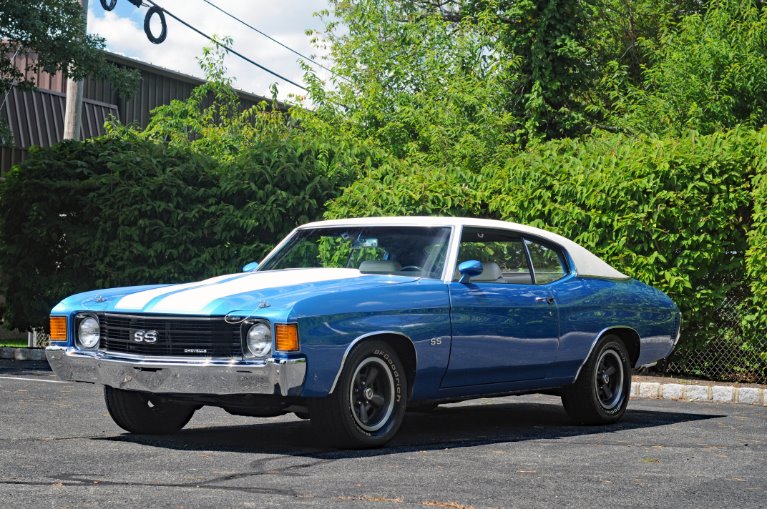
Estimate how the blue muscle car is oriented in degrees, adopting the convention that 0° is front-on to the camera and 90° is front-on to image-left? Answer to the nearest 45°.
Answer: approximately 45°

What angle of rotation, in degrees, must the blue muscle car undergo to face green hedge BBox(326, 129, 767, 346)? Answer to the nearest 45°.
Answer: approximately 180°

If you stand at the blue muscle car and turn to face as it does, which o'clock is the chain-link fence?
The chain-link fence is roughly at 6 o'clock from the blue muscle car.

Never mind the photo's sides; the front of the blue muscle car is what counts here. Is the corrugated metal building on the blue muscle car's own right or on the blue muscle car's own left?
on the blue muscle car's own right

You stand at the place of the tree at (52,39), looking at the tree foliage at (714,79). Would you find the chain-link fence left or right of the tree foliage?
right

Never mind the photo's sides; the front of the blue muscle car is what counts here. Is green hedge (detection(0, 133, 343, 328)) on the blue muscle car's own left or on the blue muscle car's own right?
on the blue muscle car's own right

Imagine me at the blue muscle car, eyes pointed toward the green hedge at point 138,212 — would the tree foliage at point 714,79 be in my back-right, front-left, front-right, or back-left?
front-right

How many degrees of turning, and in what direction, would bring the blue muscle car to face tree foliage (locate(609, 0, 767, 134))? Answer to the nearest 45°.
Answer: approximately 180°

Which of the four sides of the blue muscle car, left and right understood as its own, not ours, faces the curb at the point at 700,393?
back

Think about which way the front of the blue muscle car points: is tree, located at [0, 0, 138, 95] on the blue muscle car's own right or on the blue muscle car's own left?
on the blue muscle car's own right
